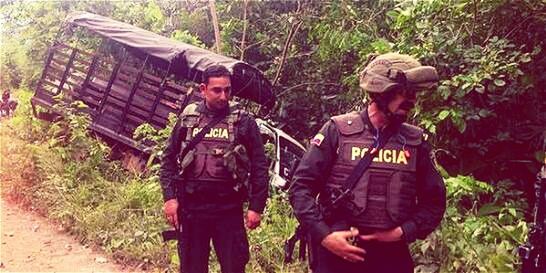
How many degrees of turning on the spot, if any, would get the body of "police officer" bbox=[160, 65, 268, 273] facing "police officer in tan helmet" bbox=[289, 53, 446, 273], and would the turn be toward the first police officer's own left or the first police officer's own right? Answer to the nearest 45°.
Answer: approximately 45° to the first police officer's own left

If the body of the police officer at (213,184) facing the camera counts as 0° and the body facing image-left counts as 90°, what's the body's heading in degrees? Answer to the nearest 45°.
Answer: approximately 0°
